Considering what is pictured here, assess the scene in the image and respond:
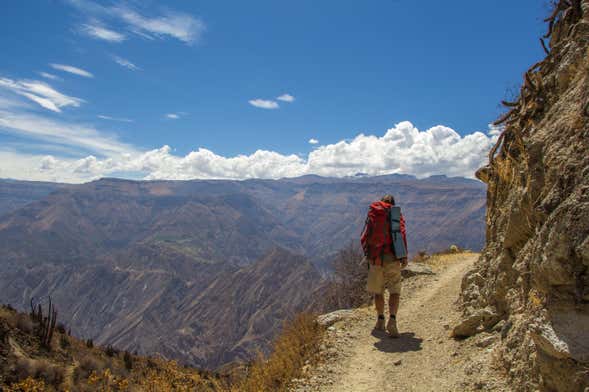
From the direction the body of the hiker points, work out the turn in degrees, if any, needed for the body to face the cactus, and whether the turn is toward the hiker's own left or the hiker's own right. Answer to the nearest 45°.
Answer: approximately 90° to the hiker's own left

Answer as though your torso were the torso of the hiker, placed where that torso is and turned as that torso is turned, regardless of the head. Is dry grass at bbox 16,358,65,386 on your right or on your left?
on your left

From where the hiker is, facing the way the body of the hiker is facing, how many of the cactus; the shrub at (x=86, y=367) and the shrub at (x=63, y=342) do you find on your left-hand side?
3

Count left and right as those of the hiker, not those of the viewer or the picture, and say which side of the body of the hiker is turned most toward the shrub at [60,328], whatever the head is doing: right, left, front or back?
left

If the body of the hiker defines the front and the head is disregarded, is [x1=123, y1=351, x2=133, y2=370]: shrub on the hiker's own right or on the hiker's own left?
on the hiker's own left

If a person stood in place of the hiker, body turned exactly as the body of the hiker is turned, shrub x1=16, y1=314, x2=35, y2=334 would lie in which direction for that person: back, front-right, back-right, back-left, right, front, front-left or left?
left

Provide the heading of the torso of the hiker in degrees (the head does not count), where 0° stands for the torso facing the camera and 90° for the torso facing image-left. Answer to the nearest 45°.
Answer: approximately 180°

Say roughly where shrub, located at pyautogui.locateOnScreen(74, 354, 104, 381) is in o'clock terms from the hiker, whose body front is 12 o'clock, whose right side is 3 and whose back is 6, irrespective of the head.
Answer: The shrub is roughly at 9 o'clock from the hiker.

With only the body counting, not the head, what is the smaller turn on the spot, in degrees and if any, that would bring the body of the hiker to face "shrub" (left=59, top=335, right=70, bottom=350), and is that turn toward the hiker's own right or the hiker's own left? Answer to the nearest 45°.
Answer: approximately 90° to the hiker's own left
